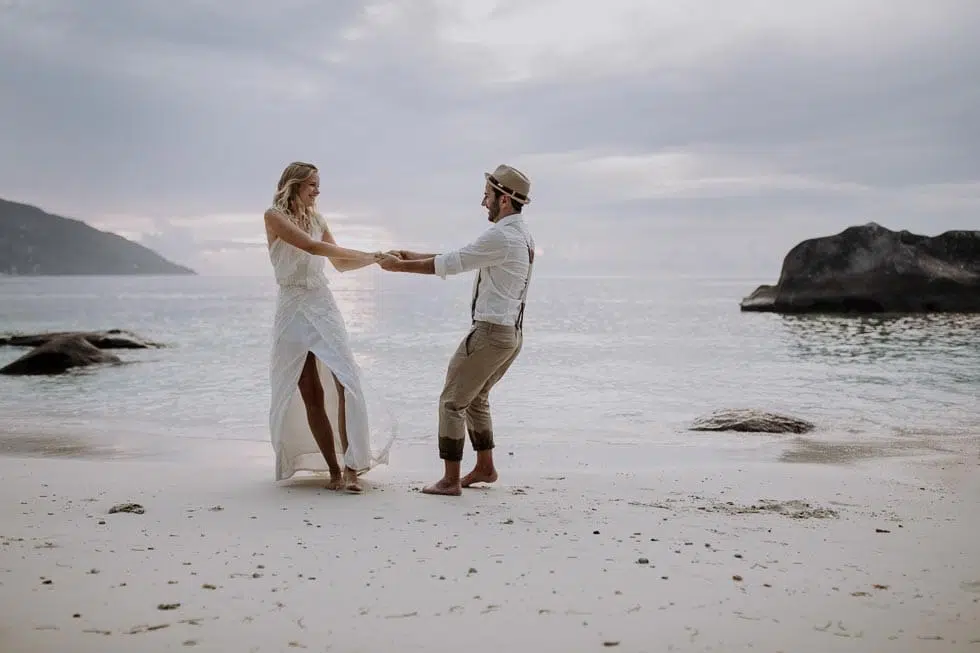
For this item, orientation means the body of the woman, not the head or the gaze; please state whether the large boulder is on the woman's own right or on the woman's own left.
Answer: on the woman's own left

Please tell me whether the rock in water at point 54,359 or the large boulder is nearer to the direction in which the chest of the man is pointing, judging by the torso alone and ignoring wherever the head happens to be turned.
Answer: the rock in water

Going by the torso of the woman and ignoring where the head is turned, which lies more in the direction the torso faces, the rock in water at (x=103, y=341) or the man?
the man

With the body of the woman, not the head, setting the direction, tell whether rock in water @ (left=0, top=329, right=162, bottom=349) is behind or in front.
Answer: behind

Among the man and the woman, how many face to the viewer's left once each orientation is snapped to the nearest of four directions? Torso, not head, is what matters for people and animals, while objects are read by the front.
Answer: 1

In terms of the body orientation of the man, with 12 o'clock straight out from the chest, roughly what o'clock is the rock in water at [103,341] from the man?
The rock in water is roughly at 2 o'clock from the man.

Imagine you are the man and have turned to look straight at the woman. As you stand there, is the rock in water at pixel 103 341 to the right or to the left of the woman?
right

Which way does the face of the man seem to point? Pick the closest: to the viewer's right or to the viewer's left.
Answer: to the viewer's left

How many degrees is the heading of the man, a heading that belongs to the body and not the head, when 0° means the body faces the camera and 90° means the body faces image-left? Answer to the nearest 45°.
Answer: approximately 90°
